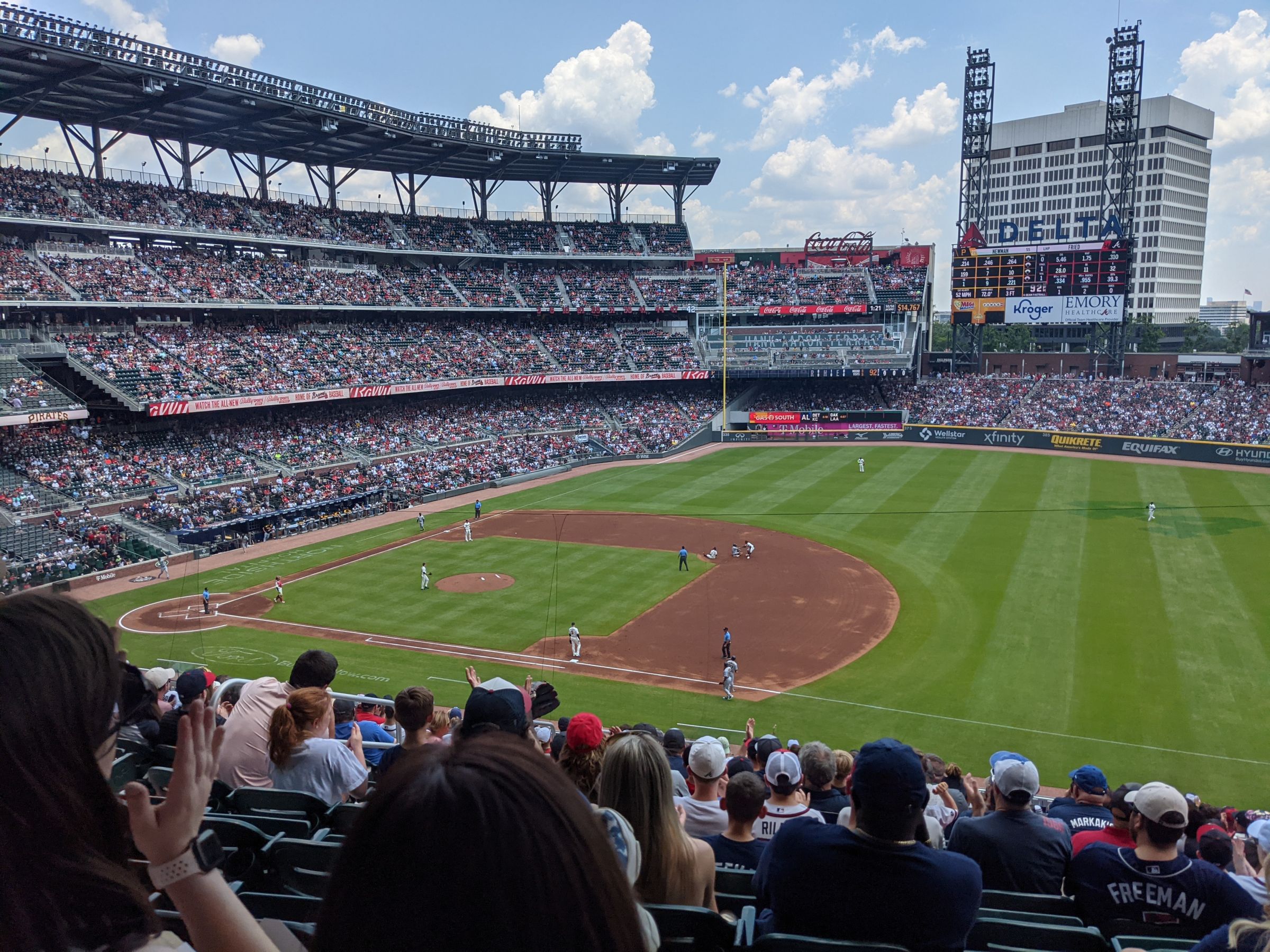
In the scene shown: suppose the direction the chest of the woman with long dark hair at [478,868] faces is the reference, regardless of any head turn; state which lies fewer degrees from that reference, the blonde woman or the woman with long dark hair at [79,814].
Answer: the blonde woman

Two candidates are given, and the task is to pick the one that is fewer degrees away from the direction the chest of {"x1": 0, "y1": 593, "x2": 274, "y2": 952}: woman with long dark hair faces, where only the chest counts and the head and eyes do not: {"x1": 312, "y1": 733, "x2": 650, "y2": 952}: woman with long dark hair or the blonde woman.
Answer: the blonde woman

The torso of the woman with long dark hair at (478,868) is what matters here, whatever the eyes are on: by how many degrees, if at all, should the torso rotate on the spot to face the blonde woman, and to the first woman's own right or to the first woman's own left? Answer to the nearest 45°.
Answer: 0° — they already face them

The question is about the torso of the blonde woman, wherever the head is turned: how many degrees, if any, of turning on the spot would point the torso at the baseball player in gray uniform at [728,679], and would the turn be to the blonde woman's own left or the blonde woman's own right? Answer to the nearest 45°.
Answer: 0° — they already face them

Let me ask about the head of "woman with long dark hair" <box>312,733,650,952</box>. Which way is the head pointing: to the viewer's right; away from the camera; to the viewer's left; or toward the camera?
away from the camera

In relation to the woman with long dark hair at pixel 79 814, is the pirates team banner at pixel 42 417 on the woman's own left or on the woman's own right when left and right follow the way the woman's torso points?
on the woman's own left

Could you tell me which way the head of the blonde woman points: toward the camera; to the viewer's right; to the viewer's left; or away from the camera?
away from the camera

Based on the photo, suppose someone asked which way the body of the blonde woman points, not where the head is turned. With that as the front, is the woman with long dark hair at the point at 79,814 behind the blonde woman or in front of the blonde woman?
behind

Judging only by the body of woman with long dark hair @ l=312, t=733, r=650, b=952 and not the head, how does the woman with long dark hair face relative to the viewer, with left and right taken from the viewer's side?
facing away from the viewer

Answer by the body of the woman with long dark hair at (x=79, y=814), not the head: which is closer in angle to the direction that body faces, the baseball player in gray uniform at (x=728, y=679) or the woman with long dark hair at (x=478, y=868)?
the baseball player in gray uniform

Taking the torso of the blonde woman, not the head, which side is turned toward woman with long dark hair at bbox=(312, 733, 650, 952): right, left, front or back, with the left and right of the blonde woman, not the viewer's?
back

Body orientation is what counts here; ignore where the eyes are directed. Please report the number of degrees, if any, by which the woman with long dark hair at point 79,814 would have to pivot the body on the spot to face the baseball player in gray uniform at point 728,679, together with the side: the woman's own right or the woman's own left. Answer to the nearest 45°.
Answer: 0° — they already face them

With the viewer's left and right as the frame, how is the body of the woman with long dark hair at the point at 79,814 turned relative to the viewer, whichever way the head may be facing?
facing away from the viewer and to the right of the viewer

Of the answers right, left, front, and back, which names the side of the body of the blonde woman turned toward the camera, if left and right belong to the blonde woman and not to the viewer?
back

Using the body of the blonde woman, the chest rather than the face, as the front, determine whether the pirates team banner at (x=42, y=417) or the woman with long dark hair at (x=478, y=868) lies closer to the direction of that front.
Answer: the pirates team banner

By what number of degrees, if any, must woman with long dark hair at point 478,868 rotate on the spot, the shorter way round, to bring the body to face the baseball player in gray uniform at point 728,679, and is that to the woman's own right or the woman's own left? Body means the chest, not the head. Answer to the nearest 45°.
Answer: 0° — they already face them

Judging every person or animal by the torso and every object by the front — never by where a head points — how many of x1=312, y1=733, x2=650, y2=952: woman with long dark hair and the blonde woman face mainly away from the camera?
2

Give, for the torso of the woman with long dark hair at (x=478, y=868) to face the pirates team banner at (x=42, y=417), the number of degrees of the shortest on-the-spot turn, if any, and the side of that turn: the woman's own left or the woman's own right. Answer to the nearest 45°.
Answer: approximately 45° to the woman's own left
